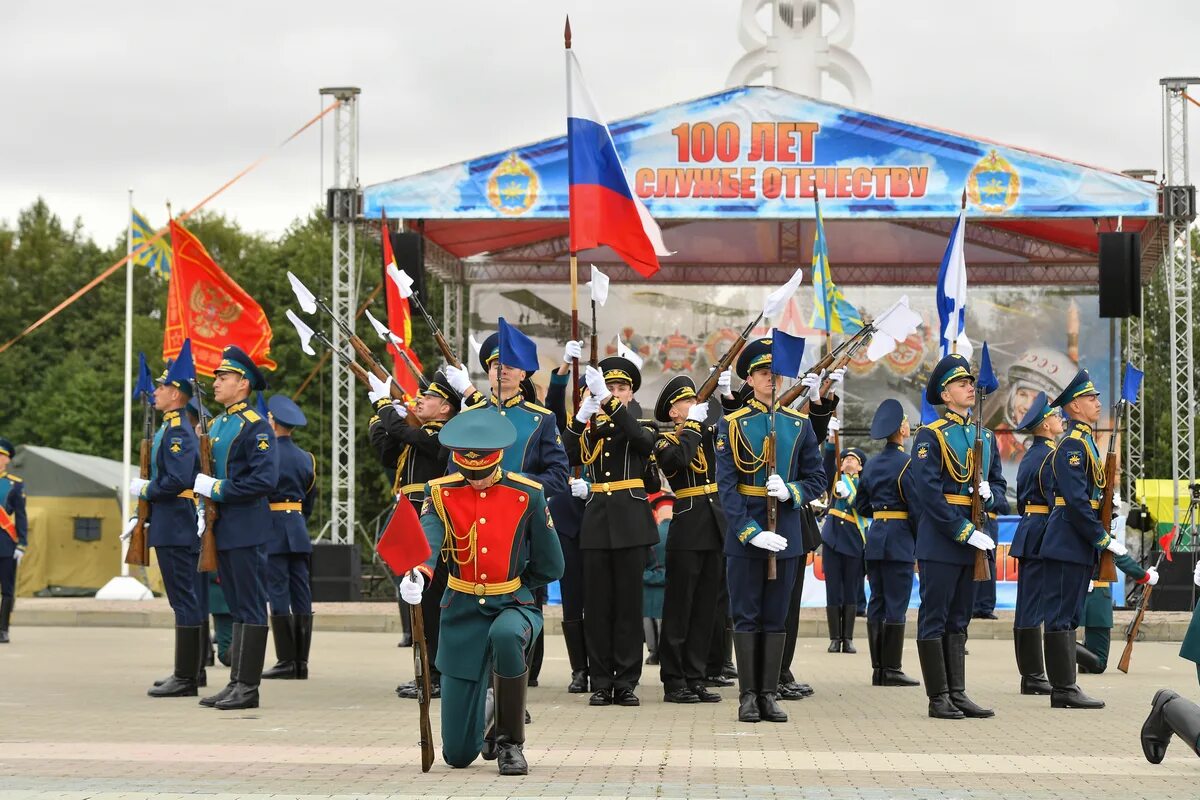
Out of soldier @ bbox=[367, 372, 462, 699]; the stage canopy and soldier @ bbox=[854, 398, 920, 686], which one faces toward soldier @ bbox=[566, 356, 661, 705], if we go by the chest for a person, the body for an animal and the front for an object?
the stage canopy

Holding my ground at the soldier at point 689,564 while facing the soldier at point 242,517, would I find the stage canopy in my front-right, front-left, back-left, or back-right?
back-right

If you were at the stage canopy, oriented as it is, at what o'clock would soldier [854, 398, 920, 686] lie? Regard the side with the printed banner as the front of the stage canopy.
The soldier is roughly at 12 o'clock from the stage canopy.

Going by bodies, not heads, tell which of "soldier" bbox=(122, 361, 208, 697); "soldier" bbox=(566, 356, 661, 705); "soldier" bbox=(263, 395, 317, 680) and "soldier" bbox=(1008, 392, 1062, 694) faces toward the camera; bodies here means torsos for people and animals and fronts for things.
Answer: "soldier" bbox=(566, 356, 661, 705)

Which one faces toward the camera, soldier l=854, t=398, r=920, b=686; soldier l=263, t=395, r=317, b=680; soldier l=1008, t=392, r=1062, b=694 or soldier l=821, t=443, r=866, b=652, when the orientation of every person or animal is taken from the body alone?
soldier l=821, t=443, r=866, b=652

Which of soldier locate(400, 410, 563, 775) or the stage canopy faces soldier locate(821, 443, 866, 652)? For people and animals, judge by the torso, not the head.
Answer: the stage canopy

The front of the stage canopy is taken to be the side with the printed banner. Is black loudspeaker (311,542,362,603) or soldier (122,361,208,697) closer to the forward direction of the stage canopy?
the soldier

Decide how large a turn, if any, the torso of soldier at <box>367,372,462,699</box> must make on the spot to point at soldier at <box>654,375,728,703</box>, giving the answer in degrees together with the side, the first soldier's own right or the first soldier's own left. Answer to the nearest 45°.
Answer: approximately 135° to the first soldier's own left
